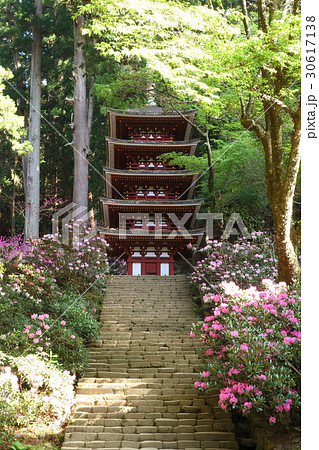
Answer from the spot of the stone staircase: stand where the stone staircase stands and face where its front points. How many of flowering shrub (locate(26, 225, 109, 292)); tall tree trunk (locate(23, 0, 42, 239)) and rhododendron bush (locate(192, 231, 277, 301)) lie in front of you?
0

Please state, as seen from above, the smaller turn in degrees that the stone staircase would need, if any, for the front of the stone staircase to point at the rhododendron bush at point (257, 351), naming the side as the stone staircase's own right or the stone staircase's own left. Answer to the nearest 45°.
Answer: approximately 45° to the stone staircase's own left

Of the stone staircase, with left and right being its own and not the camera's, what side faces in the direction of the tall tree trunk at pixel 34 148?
back

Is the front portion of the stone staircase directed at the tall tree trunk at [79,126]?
no

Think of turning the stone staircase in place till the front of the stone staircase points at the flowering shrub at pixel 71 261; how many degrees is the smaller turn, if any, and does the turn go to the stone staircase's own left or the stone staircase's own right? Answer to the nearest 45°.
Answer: approximately 180°

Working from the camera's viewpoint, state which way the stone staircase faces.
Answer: facing the viewer

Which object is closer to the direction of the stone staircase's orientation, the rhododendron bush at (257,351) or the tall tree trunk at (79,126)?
the rhododendron bush

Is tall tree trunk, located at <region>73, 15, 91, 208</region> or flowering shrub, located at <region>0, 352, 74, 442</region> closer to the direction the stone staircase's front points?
the flowering shrub

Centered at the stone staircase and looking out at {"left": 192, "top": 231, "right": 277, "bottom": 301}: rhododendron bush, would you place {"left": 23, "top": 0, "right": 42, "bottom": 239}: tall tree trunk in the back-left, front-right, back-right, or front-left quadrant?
front-left

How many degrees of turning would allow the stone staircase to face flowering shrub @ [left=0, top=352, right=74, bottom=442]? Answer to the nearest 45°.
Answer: approximately 45° to its right
